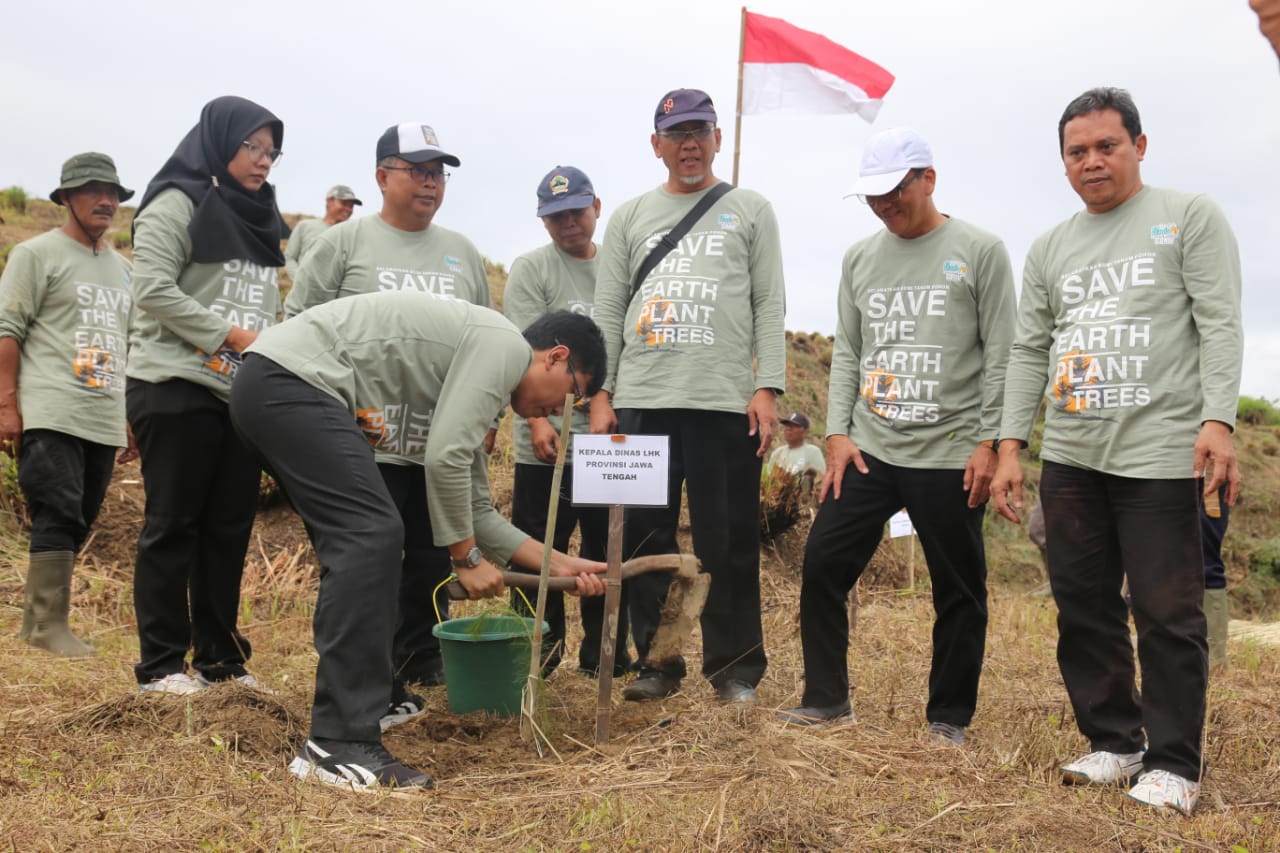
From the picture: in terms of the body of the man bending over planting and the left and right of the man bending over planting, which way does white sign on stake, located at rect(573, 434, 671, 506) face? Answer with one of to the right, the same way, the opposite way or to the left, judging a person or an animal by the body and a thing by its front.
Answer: to the right

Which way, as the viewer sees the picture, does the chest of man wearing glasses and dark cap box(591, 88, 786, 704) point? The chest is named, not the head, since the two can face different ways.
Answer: toward the camera

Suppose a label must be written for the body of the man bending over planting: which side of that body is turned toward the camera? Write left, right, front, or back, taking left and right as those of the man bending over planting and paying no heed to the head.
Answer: right

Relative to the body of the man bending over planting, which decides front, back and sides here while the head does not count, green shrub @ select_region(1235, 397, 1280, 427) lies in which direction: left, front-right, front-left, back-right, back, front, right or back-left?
front-left

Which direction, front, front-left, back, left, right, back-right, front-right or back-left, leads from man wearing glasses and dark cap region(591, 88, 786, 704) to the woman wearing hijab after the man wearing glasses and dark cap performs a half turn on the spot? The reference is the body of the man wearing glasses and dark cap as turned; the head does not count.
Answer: left

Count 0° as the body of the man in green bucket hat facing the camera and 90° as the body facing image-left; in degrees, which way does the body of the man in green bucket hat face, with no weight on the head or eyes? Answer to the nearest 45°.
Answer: approximately 315°

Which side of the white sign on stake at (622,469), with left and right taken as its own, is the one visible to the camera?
front

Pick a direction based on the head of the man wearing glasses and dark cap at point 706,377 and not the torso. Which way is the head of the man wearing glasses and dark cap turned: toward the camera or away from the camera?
toward the camera

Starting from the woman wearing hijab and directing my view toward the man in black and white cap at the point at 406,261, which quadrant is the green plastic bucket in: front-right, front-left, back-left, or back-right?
front-right

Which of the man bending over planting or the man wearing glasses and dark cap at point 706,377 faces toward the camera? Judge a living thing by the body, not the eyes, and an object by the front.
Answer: the man wearing glasses and dark cap

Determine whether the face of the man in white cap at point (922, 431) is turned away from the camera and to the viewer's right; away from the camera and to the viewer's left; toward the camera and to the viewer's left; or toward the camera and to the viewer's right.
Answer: toward the camera and to the viewer's left
